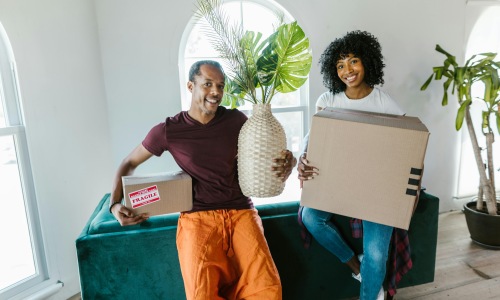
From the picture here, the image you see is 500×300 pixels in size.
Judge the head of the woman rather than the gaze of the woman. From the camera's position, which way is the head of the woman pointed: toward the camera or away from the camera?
toward the camera

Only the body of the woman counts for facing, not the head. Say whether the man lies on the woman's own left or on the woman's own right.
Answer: on the woman's own right

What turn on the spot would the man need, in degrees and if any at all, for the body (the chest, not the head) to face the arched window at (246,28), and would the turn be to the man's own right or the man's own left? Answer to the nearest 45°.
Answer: approximately 180°

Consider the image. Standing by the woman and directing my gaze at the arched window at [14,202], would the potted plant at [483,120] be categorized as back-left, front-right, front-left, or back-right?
back-right

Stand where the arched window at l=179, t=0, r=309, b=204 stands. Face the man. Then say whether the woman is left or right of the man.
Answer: left

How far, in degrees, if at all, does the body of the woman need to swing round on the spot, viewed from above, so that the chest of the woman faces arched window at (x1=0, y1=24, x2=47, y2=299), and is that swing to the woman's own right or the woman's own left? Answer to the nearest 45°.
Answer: approximately 90° to the woman's own right

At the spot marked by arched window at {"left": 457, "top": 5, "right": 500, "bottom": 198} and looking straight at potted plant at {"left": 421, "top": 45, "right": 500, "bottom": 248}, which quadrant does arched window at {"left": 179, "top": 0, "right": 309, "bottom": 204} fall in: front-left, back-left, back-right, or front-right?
front-right

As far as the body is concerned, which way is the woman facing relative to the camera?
toward the camera
